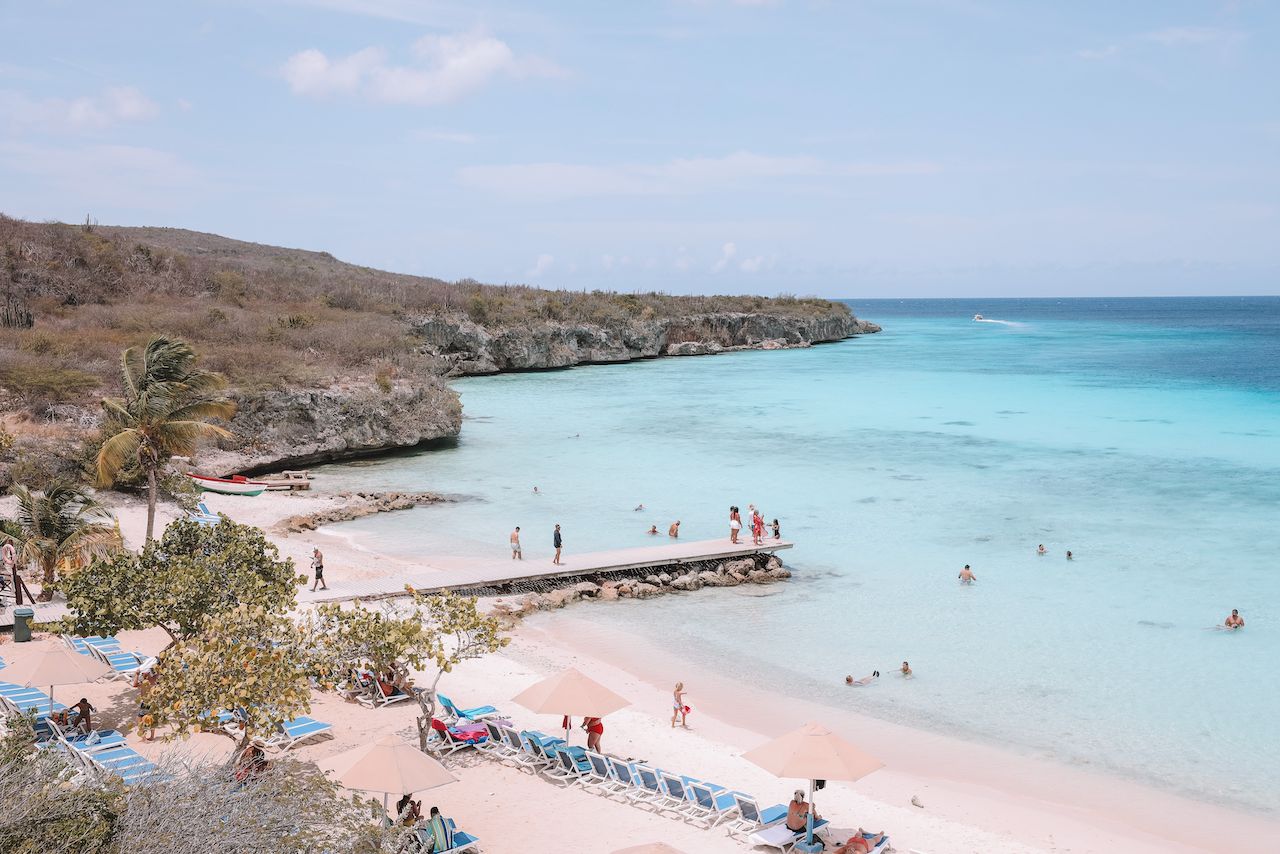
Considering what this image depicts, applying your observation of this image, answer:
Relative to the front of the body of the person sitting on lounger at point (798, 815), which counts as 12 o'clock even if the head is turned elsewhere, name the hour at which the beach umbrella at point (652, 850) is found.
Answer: The beach umbrella is roughly at 6 o'clock from the person sitting on lounger.

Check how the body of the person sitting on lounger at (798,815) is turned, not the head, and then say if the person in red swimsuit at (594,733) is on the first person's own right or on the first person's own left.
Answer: on the first person's own left

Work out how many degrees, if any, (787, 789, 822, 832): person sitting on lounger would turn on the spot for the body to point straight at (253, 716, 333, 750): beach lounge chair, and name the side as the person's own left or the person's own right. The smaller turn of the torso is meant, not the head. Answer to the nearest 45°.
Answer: approximately 135° to the person's own left

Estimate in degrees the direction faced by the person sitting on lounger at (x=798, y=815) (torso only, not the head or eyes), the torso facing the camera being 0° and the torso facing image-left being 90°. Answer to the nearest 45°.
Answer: approximately 225°

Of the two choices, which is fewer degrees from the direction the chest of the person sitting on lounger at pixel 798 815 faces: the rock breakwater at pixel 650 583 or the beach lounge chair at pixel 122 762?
the rock breakwater

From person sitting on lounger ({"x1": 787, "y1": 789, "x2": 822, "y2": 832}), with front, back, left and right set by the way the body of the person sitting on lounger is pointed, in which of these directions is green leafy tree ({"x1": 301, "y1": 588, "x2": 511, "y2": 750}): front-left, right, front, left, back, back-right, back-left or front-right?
back-left

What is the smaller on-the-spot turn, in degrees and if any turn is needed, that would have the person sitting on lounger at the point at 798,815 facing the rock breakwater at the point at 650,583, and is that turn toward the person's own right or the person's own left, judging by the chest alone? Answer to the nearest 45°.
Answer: approximately 45° to the person's own left

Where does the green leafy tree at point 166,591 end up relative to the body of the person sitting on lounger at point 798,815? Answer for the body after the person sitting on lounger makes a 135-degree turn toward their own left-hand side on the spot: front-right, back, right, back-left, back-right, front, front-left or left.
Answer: front

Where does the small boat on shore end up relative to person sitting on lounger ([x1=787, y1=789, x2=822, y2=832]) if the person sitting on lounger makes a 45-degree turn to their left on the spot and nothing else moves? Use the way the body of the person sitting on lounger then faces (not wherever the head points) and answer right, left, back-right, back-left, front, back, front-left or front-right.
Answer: front-left

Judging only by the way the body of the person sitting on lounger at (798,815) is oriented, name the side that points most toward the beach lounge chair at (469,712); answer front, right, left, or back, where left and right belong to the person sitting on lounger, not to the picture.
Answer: left

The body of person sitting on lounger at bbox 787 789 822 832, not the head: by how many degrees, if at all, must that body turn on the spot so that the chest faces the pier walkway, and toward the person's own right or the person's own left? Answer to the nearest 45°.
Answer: approximately 90° to the person's own left
